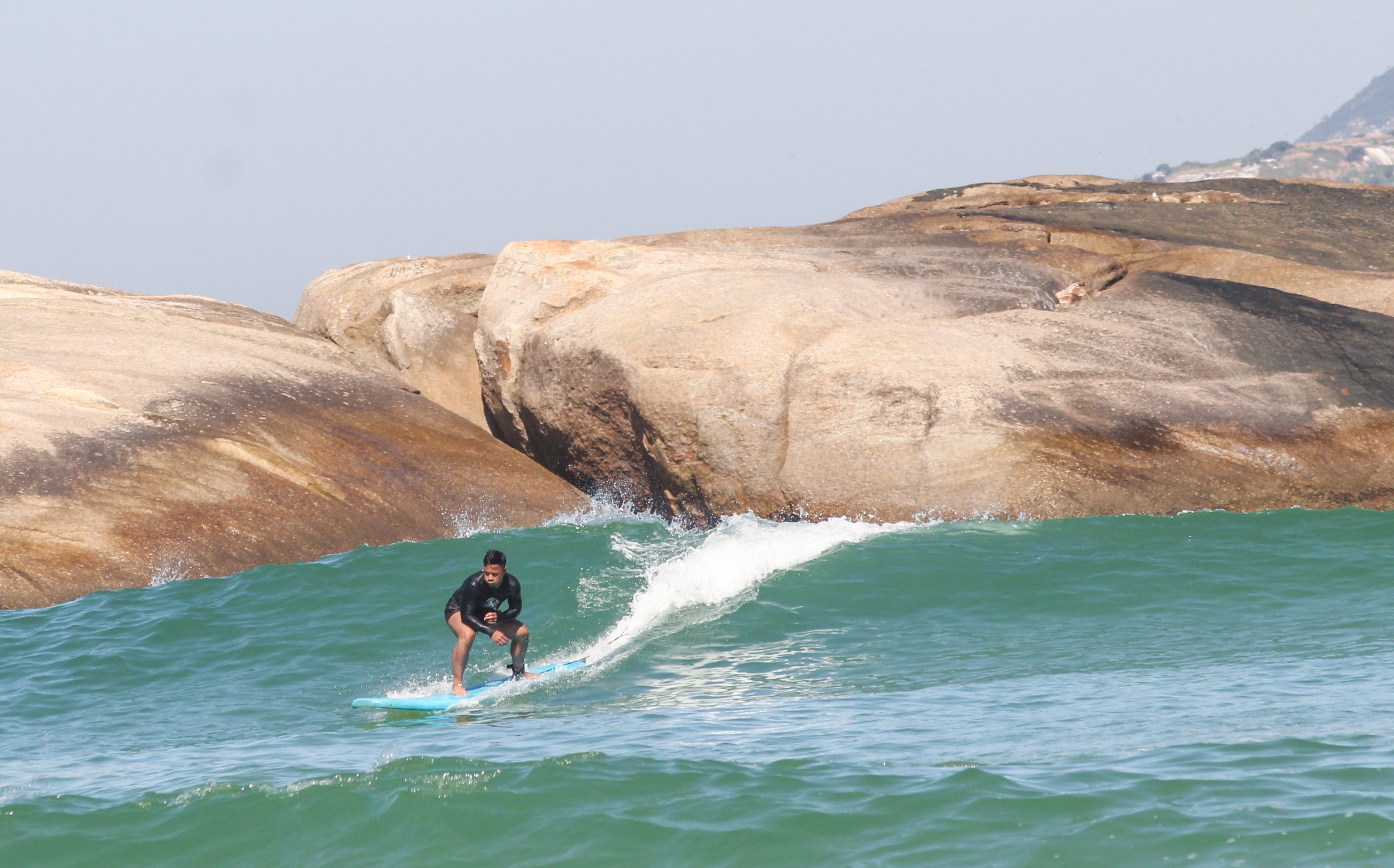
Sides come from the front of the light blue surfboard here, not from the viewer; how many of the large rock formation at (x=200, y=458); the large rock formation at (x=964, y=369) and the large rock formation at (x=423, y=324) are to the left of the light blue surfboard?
0

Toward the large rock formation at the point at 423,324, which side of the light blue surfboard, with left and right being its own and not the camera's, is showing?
right

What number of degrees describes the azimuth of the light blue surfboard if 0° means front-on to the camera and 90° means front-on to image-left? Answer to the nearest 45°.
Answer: approximately 90°

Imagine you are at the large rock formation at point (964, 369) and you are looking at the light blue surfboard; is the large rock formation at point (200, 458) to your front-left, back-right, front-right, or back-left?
front-right

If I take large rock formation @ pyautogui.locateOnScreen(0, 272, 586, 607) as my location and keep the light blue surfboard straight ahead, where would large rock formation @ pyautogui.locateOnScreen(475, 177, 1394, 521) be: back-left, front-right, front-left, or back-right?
front-left

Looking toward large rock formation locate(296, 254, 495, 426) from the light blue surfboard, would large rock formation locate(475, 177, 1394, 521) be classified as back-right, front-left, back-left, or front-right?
front-right

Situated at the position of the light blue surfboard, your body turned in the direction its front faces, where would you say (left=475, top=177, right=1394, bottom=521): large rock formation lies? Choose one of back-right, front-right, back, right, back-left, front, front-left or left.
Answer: back-right

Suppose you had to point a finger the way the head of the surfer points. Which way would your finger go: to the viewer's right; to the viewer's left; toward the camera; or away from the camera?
toward the camera
